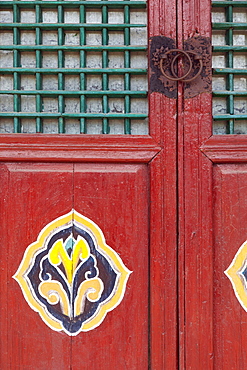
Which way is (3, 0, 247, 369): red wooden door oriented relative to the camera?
toward the camera
